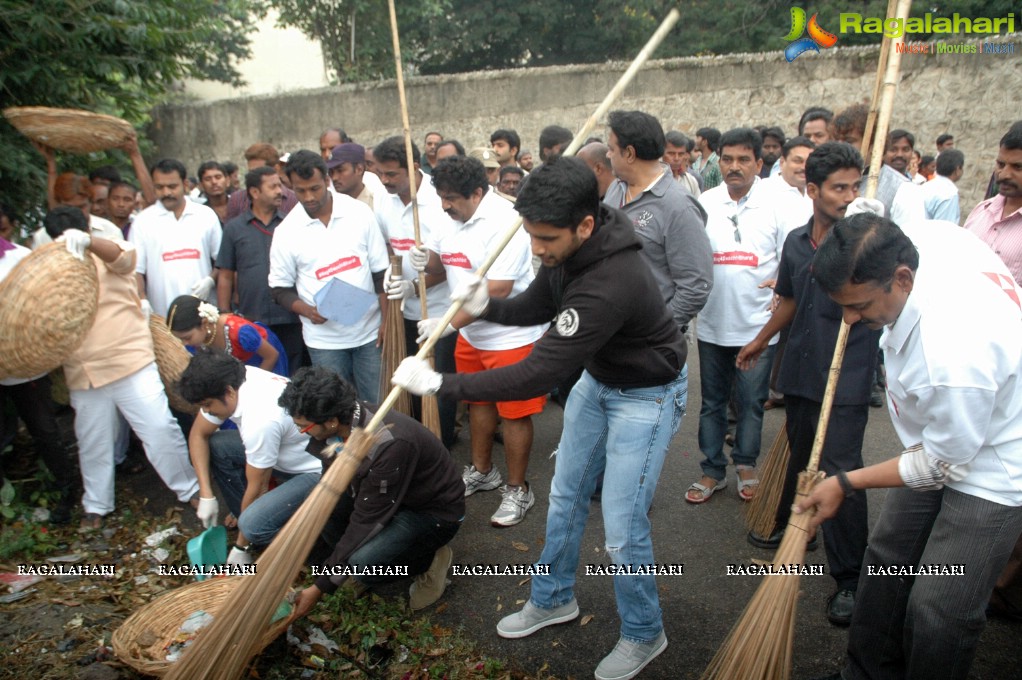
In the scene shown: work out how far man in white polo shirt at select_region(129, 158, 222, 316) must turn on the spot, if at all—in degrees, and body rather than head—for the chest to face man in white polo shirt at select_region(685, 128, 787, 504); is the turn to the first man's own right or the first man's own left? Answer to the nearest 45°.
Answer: approximately 45° to the first man's own left

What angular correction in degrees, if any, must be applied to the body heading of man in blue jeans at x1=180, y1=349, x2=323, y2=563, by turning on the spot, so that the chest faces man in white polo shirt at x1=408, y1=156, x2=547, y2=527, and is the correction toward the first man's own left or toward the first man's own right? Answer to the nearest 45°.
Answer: approximately 135° to the first man's own left

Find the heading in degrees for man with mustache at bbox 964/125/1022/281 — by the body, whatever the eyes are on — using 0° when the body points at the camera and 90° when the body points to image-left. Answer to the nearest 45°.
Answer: approximately 45°

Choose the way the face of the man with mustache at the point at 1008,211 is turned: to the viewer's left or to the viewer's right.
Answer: to the viewer's left

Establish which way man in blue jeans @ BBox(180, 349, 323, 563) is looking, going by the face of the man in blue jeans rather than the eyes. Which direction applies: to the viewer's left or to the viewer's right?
to the viewer's left

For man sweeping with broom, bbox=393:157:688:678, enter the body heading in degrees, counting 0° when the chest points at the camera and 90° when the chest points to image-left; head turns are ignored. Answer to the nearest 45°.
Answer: approximately 45°

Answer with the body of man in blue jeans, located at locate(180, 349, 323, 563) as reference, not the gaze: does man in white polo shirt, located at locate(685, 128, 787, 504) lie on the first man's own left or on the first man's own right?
on the first man's own left
